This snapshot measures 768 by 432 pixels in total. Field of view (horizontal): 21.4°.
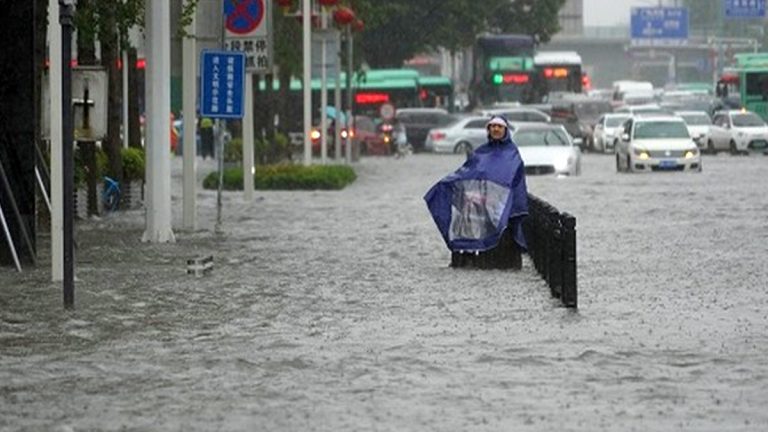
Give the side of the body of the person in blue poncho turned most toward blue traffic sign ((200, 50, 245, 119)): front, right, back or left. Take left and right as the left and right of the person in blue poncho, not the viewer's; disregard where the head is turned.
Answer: right

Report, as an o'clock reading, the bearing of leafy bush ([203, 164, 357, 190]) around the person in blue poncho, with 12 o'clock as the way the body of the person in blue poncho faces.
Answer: The leafy bush is roughly at 4 o'clock from the person in blue poncho.

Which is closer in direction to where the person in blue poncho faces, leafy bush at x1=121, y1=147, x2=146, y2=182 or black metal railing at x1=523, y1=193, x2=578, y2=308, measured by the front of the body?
the black metal railing

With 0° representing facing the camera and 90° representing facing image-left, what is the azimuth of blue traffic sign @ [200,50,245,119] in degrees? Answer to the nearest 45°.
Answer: approximately 0°
